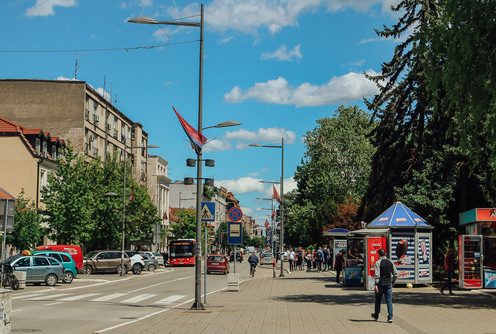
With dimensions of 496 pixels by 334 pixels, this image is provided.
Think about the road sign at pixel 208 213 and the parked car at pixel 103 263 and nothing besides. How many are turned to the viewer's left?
1

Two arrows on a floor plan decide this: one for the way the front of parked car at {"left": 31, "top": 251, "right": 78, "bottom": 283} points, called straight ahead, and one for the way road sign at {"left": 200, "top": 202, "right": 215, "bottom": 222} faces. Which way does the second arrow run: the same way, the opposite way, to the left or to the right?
to the left

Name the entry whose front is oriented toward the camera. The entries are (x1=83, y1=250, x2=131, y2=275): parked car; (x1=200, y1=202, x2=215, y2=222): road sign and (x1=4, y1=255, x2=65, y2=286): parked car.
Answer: the road sign

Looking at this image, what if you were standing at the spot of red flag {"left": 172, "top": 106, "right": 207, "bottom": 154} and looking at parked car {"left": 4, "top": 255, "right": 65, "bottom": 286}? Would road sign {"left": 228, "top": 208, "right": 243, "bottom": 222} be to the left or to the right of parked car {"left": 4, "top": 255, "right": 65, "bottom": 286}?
right

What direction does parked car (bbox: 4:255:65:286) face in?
to the viewer's left

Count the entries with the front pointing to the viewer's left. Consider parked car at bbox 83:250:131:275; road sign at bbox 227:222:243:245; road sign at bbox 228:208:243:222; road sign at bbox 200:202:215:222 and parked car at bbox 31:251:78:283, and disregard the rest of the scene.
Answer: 2

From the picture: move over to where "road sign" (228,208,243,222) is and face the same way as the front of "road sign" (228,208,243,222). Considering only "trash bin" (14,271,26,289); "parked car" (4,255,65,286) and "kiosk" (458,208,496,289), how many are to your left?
1

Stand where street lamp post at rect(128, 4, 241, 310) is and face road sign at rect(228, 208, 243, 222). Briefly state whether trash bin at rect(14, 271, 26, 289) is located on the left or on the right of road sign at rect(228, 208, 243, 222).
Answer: left

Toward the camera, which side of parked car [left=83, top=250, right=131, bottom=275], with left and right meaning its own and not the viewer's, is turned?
left

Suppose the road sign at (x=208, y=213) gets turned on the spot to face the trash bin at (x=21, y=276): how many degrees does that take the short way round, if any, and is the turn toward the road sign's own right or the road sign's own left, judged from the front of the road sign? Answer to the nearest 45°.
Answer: approximately 135° to the road sign's own right

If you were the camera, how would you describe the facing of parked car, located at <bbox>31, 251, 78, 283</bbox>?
facing to the left of the viewer

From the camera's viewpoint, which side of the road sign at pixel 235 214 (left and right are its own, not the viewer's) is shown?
front
